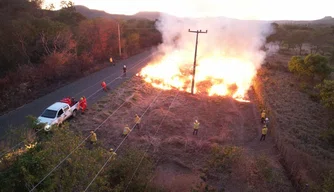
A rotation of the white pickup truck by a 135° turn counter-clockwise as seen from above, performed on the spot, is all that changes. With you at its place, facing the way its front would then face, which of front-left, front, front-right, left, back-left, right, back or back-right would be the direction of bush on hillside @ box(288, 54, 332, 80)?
front

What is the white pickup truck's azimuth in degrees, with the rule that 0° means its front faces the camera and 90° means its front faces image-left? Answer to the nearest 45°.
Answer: approximately 45°

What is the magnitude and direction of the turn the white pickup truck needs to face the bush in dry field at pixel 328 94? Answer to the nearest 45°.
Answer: approximately 135° to its left

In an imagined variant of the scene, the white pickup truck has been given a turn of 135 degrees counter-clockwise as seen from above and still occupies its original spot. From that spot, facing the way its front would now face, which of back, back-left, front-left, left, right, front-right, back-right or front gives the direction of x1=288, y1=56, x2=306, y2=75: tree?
front
